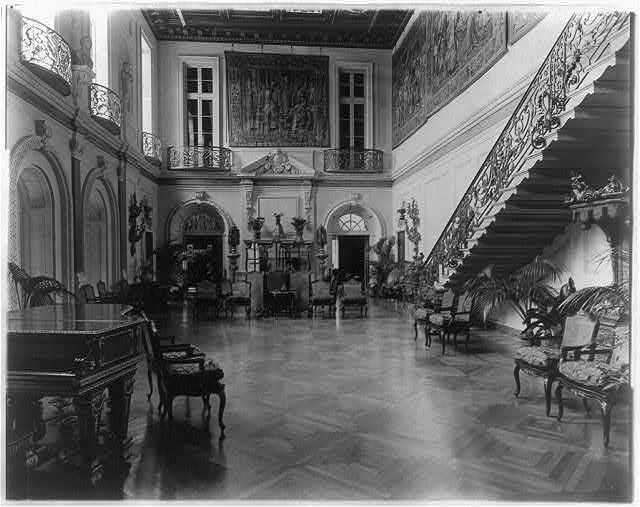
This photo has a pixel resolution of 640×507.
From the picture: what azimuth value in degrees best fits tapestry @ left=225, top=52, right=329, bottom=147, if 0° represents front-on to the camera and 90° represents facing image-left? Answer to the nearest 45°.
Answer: approximately 0°

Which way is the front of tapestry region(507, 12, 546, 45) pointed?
to the viewer's left

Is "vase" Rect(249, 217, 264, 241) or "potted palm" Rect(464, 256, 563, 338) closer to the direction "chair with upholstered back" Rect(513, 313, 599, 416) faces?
the vase

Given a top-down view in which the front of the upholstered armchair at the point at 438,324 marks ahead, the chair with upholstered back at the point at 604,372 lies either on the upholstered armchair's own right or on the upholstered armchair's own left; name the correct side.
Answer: on the upholstered armchair's own left

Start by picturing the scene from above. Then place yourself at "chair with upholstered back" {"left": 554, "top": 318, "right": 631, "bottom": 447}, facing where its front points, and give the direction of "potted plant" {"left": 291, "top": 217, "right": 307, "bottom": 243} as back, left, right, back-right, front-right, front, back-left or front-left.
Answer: right

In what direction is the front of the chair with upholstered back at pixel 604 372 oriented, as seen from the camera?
facing the viewer and to the left of the viewer

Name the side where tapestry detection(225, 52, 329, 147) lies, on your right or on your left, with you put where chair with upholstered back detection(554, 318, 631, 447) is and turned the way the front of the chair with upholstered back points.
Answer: on your right

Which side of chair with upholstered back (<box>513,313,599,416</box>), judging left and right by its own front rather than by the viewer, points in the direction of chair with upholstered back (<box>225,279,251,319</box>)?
right

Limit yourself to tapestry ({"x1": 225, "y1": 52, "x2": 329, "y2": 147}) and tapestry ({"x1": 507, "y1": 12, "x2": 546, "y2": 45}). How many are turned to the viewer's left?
1

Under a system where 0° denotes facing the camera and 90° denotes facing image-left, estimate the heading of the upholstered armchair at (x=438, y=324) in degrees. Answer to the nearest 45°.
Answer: approximately 45°

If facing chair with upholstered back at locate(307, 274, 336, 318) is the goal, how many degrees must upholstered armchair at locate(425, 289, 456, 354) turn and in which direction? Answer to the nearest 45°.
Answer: approximately 90° to its right

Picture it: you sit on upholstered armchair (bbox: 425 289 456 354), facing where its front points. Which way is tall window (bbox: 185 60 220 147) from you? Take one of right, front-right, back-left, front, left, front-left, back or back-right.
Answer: right
